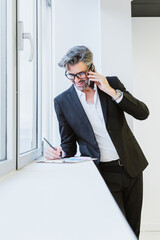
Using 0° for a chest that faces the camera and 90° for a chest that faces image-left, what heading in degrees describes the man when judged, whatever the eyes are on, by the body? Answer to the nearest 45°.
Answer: approximately 0°

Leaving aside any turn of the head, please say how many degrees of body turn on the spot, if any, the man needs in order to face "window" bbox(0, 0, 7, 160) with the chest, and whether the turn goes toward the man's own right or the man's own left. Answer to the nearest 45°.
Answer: approximately 45° to the man's own right

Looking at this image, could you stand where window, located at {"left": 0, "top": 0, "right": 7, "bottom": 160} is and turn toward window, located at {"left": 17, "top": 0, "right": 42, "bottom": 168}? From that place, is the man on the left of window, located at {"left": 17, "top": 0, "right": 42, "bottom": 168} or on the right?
right

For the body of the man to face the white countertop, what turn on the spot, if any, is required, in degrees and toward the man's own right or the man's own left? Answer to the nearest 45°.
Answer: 0° — they already face it

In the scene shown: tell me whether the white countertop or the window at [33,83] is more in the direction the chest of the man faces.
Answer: the white countertop
